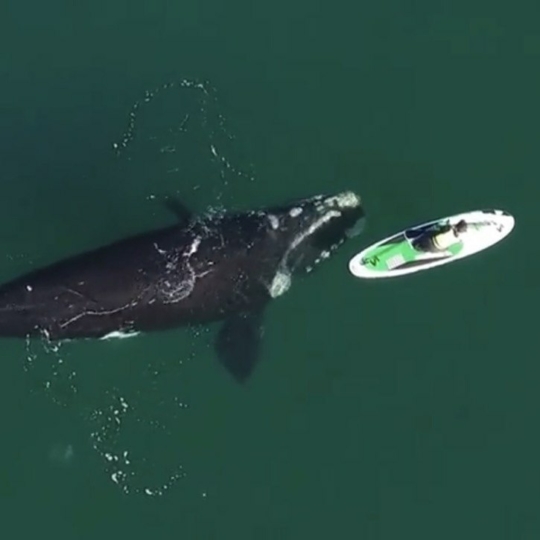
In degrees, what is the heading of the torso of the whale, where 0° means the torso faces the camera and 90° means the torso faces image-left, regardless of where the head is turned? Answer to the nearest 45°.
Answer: approximately 270°

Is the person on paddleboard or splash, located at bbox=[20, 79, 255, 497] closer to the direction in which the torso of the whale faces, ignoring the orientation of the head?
the person on paddleboard

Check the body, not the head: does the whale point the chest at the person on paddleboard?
yes

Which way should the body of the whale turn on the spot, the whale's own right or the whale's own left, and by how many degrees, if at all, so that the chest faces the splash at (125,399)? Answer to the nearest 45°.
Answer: approximately 180°
